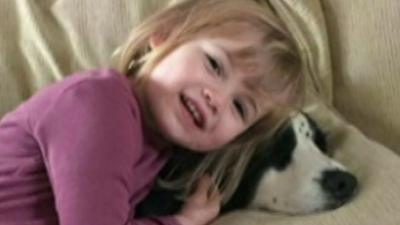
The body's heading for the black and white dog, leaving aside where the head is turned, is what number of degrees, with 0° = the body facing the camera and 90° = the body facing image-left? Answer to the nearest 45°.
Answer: approximately 315°
